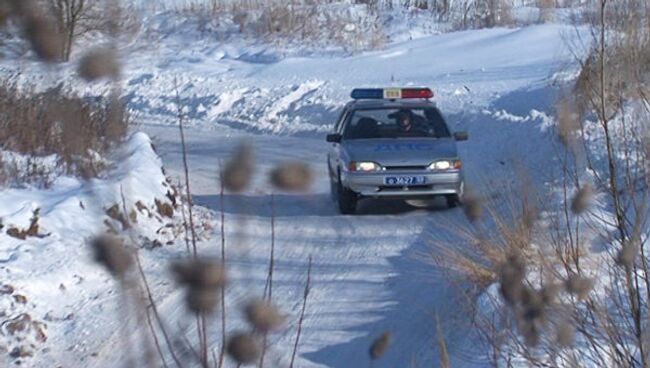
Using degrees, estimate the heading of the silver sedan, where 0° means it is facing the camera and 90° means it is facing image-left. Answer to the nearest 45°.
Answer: approximately 0°
